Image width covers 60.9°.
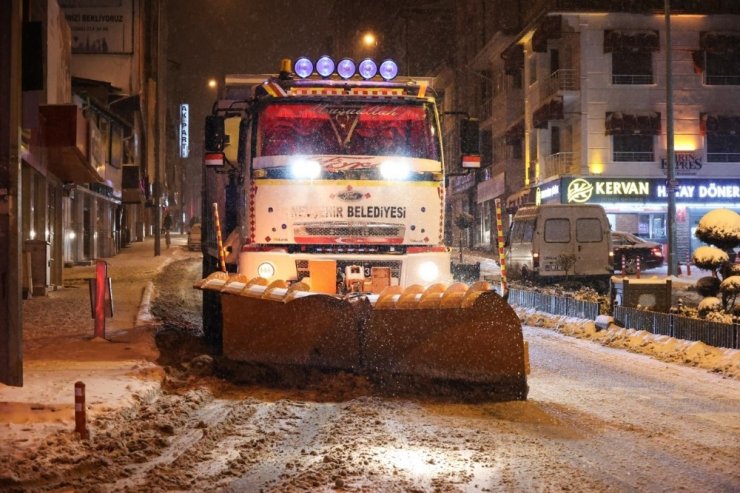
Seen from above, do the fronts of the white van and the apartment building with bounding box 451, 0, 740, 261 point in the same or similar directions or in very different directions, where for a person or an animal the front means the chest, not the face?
very different directions

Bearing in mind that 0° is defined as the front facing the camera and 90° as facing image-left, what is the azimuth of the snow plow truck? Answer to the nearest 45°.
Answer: approximately 0°

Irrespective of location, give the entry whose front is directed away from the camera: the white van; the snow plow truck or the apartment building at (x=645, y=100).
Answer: the white van

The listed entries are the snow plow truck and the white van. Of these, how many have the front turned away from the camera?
1

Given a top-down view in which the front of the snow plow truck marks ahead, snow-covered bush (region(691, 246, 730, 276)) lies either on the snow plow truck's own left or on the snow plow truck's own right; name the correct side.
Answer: on the snow plow truck's own left

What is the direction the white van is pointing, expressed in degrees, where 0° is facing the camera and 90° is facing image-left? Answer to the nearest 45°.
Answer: approximately 180°

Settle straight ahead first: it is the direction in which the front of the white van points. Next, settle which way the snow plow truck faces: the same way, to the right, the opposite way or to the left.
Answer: the opposite way

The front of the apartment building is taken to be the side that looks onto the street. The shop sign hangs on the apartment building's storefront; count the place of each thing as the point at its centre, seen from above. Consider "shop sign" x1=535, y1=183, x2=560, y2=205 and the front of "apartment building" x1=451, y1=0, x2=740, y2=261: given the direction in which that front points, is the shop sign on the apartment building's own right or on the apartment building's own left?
on the apartment building's own right

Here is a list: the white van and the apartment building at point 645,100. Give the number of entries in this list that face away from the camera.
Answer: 1

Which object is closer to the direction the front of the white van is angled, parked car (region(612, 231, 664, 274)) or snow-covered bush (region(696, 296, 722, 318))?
the parked car

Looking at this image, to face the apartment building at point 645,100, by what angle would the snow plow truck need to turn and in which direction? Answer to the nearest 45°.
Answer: approximately 135° to its left
